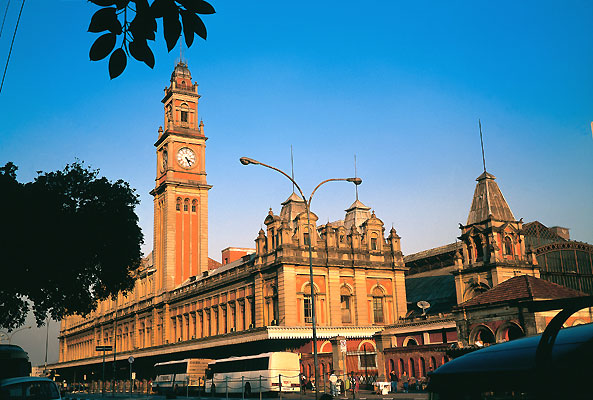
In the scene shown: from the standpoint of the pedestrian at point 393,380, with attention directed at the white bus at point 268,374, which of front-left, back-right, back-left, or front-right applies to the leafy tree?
front-left

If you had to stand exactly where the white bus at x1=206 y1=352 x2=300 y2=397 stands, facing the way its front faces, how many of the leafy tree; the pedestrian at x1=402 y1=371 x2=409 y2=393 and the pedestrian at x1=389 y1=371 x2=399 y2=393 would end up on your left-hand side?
1

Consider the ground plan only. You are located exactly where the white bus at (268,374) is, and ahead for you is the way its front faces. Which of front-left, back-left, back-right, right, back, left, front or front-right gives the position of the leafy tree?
left

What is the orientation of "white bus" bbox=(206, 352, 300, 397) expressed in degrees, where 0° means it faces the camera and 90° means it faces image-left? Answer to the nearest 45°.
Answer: approximately 135°

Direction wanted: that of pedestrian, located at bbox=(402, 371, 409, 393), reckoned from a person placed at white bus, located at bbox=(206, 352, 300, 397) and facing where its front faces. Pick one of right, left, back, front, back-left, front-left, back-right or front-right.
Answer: back-right

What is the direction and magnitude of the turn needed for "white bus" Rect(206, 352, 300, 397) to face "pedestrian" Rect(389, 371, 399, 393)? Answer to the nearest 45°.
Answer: approximately 135° to its right
